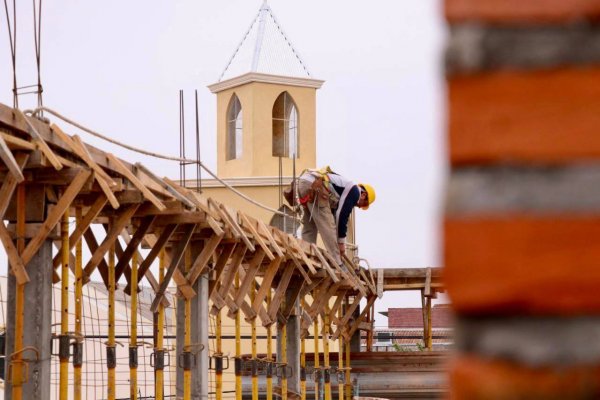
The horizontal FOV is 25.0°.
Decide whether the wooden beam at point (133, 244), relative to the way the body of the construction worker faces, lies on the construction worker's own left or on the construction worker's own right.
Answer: on the construction worker's own right

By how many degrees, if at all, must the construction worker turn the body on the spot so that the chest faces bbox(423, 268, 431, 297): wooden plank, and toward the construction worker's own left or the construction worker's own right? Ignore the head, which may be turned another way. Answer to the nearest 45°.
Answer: approximately 90° to the construction worker's own left

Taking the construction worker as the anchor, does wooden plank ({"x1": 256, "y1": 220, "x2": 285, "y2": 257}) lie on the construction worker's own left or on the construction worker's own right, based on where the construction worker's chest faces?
on the construction worker's own right

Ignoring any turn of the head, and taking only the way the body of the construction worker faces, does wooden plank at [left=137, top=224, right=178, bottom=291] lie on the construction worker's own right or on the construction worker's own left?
on the construction worker's own right

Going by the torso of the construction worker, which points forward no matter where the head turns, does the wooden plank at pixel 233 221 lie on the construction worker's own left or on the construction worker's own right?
on the construction worker's own right

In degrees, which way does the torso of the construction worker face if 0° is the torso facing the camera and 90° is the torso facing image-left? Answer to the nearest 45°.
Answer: approximately 270°

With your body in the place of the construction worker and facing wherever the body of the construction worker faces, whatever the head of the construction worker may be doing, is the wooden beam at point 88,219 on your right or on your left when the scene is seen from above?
on your right

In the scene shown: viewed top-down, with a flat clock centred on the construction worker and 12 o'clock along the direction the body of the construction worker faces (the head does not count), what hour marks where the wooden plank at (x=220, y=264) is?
The wooden plank is roughly at 4 o'clock from the construction worker.
